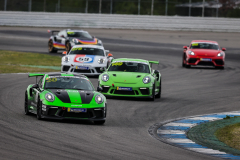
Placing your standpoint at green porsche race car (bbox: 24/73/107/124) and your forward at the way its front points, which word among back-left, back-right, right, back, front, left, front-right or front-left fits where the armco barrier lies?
back

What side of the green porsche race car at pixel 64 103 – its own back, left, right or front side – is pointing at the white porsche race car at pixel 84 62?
back

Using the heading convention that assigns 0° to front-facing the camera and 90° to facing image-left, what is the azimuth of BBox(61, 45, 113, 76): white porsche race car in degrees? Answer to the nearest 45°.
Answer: approximately 0°

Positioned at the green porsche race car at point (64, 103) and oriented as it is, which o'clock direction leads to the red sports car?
The red sports car is roughly at 7 o'clock from the green porsche race car.

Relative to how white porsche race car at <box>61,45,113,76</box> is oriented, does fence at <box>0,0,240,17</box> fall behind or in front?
behind

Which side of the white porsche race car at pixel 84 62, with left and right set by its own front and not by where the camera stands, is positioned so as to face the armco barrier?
back

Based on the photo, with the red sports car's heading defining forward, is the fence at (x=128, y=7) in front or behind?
behind

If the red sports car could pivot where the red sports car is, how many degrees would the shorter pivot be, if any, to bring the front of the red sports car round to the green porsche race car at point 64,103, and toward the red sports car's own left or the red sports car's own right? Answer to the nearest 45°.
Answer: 0° — it already faces it
